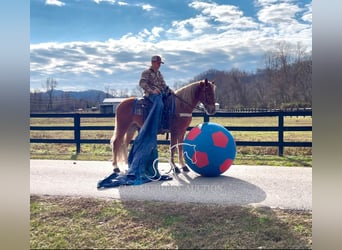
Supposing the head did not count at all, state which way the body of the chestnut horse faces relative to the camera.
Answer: to the viewer's right

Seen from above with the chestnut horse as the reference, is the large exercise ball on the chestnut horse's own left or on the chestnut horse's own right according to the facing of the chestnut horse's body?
on the chestnut horse's own right

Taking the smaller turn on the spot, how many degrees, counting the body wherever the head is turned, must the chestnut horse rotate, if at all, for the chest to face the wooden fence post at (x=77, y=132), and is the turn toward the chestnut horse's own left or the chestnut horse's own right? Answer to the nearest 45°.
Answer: approximately 135° to the chestnut horse's own left

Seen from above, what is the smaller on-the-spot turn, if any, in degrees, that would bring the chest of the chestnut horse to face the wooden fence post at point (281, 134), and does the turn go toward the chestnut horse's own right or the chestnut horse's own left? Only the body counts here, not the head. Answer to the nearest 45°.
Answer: approximately 45° to the chestnut horse's own left
